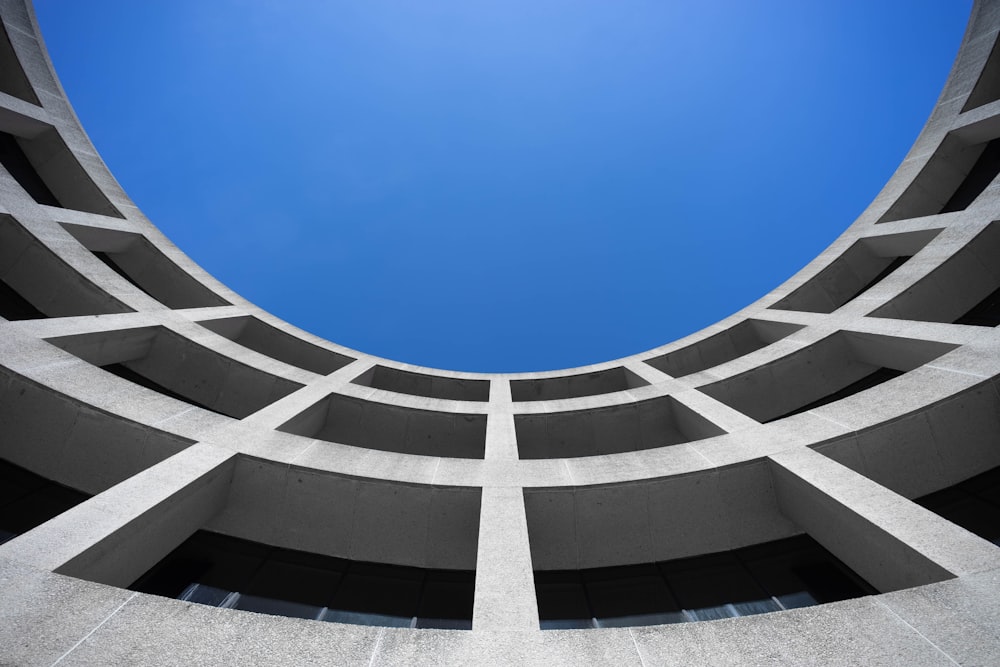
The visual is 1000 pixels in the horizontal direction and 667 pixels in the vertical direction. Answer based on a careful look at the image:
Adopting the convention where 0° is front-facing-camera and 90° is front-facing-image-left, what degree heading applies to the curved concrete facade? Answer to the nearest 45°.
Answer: approximately 0°
